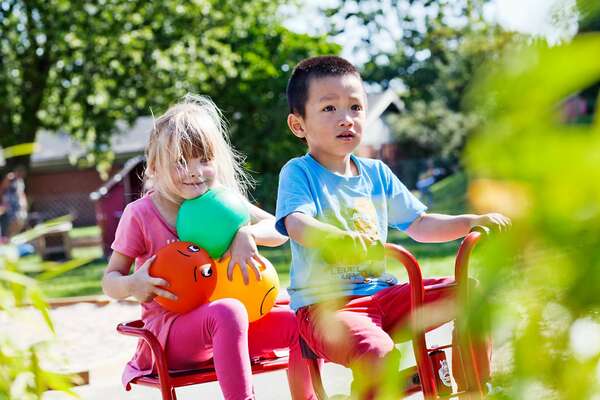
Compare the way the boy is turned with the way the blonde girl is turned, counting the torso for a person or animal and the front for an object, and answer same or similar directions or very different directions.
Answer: same or similar directions

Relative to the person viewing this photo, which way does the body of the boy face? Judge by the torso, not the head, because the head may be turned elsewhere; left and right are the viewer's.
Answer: facing the viewer and to the right of the viewer

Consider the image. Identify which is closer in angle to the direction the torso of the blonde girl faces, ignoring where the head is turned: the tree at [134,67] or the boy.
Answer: the boy

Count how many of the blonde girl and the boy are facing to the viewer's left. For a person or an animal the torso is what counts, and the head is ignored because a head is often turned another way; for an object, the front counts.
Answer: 0

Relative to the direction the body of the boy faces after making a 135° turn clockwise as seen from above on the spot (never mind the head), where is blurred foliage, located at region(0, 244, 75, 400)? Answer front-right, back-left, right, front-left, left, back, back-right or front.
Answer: left

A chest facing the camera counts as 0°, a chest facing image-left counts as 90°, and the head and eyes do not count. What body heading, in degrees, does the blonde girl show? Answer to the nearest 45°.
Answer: approximately 315°
